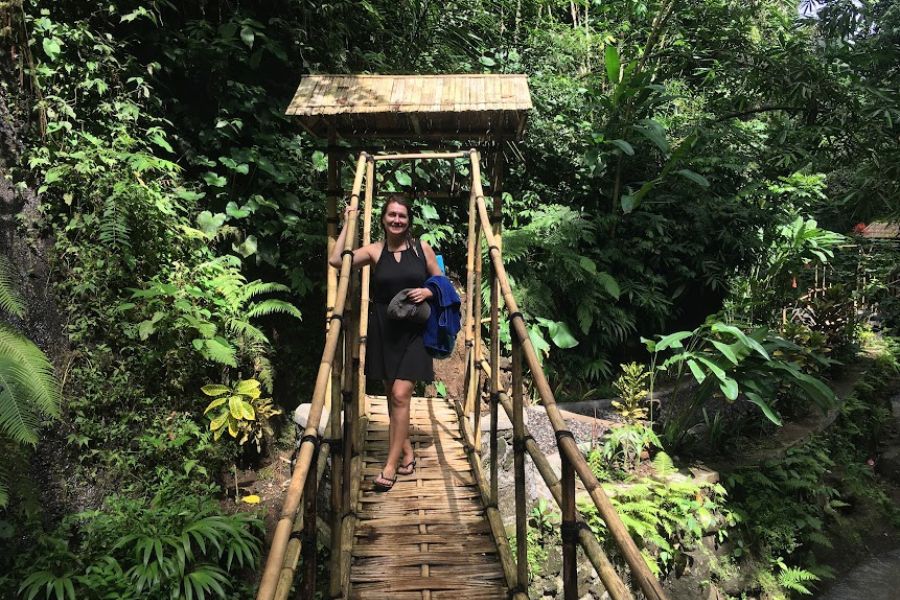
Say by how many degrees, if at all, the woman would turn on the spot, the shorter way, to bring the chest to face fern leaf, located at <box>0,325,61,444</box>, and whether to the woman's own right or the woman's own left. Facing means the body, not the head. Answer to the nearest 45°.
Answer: approximately 90° to the woman's own right

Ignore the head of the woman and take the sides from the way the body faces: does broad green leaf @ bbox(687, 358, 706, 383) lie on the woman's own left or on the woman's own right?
on the woman's own left

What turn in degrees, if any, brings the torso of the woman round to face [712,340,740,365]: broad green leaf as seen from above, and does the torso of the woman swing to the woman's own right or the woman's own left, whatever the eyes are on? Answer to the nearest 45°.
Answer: approximately 135° to the woman's own left

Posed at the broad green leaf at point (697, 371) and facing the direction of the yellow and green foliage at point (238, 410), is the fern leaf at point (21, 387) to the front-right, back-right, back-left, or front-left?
front-left

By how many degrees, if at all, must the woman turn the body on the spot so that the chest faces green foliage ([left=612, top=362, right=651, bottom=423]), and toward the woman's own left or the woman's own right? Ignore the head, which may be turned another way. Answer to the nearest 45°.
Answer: approximately 135° to the woman's own left

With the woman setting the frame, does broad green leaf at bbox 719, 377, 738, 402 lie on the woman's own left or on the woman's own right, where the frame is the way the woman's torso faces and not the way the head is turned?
on the woman's own left

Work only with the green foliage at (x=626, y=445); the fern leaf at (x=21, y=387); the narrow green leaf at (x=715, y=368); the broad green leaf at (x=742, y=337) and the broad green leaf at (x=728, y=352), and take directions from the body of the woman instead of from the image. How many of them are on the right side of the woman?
1

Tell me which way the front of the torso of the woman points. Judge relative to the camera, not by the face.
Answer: toward the camera

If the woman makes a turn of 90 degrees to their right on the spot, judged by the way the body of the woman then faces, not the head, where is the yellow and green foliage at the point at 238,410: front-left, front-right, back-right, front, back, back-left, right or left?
front-right

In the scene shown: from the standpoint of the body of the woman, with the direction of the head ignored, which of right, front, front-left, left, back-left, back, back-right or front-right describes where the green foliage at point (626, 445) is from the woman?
back-left

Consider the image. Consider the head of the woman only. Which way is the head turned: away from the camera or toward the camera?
toward the camera

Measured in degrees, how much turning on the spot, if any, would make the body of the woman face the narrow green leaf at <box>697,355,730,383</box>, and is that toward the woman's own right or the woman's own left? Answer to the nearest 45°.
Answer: approximately 135° to the woman's own left

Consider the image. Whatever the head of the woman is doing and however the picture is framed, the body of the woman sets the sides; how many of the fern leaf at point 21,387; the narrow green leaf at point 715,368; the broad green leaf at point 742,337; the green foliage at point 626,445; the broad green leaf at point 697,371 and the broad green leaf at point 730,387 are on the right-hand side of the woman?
1
